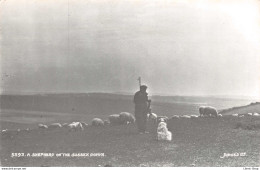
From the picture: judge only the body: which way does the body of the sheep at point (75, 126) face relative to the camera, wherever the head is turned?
to the viewer's left

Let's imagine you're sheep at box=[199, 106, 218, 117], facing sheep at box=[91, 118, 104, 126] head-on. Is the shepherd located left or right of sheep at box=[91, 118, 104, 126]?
left
